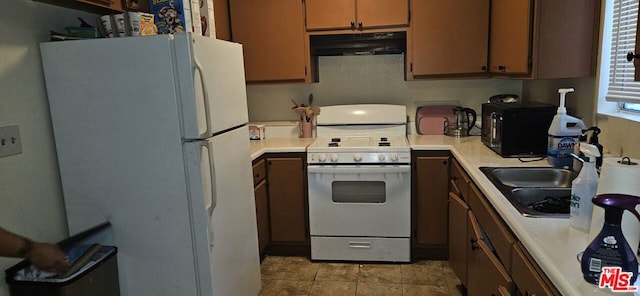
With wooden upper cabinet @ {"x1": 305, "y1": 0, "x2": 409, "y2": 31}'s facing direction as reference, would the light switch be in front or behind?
in front

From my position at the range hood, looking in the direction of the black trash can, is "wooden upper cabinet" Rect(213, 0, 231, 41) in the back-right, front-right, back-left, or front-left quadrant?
front-right

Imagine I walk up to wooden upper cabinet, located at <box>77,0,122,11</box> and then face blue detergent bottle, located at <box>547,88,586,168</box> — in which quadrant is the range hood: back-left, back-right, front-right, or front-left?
front-left

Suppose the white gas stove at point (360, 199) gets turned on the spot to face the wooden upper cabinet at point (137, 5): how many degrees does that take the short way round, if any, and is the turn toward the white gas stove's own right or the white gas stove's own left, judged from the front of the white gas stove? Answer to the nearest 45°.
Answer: approximately 45° to the white gas stove's own right

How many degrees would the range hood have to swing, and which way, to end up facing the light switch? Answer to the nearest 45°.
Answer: approximately 45° to its right

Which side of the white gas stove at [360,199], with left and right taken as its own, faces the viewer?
front

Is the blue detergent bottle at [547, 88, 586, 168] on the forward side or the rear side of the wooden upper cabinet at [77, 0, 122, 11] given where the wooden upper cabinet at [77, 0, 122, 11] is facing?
on the forward side

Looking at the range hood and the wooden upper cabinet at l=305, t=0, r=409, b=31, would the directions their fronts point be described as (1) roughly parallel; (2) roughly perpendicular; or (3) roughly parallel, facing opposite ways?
roughly parallel

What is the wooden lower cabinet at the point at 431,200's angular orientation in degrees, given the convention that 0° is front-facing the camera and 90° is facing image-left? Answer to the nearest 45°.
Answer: approximately 0°

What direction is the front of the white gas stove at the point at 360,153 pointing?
toward the camera

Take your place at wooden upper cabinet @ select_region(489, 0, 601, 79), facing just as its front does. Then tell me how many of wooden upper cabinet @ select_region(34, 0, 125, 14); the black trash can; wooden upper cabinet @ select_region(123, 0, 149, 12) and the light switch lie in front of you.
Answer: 4

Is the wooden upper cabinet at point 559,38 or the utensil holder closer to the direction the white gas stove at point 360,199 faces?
the wooden upper cabinet

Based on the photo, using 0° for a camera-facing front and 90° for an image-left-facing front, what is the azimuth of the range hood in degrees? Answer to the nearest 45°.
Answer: approximately 0°
